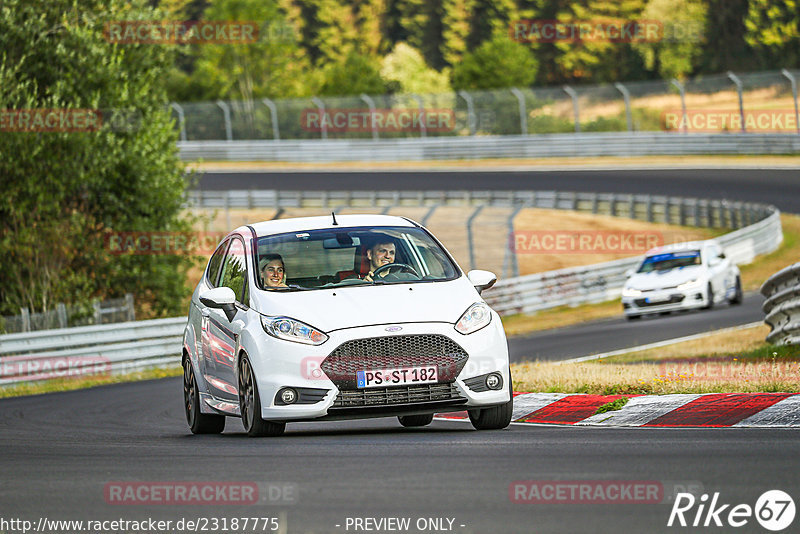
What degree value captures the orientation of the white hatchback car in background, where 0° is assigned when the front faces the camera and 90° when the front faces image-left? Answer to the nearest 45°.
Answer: approximately 45°

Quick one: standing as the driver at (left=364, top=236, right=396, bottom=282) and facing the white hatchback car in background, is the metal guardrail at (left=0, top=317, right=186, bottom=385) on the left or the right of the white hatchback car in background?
left

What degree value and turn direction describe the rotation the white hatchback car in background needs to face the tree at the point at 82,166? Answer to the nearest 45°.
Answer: approximately 45° to its right

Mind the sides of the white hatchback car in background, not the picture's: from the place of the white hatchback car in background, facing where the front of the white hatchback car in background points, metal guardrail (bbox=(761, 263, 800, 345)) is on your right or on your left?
on your left

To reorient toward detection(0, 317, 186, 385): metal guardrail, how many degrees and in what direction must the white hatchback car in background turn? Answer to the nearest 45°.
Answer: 0° — it already faces it
